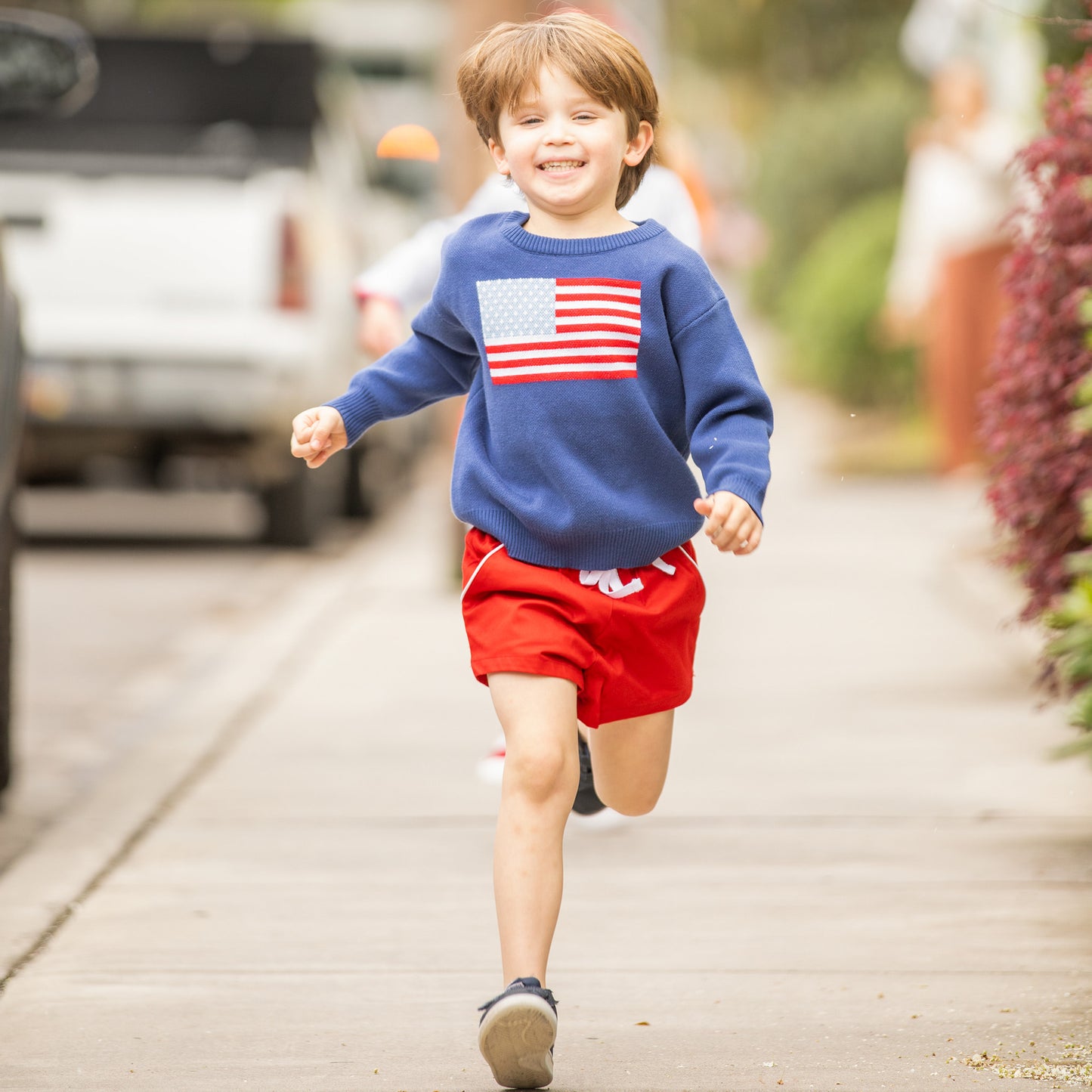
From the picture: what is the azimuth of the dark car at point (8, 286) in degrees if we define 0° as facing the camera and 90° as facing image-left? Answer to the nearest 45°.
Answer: approximately 180°

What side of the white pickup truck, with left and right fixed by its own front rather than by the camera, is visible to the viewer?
back

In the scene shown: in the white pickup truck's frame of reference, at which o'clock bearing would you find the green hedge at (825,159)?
The green hedge is roughly at 1 o'clock from the white pickup truck.

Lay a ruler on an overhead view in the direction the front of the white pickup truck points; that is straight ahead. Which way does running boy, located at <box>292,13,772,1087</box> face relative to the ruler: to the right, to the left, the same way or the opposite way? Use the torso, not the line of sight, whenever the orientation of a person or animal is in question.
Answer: the opposite way

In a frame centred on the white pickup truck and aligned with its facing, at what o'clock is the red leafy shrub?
The red leafy shrub is roughly at 5 o'clock from the white pickup truck.

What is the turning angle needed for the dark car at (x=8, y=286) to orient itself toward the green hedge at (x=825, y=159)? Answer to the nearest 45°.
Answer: approximately 45° to its right

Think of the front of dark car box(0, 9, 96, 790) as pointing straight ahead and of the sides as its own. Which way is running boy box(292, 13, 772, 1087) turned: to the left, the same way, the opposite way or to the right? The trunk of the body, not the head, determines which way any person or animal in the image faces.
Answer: the opposite way

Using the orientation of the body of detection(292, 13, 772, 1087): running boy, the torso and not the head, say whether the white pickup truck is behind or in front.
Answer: behind

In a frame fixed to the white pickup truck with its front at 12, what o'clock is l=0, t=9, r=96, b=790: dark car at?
The dark car is roughly at 6 o'clock from the white pickup truck.
